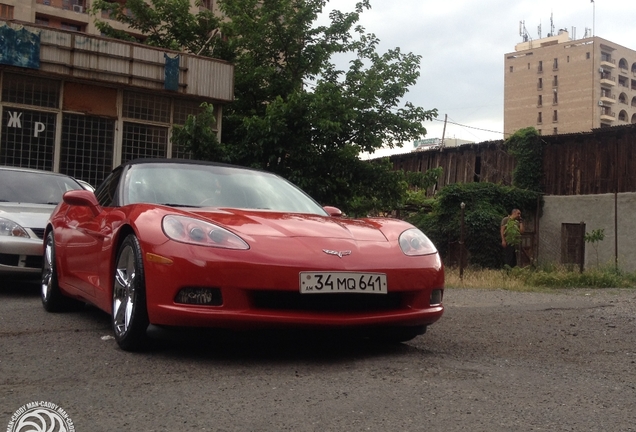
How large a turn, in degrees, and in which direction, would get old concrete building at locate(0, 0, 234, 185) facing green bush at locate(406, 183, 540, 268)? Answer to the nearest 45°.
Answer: approximately 90° to its left

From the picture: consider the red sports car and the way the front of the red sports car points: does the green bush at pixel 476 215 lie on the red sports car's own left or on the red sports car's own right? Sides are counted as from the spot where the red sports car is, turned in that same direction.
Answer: on the red sports car's own left

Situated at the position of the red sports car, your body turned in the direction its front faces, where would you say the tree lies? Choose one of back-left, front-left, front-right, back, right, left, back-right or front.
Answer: back-left

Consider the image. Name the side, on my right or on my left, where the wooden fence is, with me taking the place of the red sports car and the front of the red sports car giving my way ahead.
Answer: on my left

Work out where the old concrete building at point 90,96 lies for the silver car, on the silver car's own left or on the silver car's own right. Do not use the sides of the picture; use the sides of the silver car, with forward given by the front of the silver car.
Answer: on the silver car's own left

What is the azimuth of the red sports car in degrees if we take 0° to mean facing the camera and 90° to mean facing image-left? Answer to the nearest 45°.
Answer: approximately 315°

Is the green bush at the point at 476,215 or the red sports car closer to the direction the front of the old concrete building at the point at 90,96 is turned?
the red sports car

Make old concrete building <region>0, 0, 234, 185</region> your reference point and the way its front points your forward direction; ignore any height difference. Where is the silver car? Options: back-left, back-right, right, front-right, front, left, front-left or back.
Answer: front-right

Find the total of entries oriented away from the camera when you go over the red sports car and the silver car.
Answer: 0

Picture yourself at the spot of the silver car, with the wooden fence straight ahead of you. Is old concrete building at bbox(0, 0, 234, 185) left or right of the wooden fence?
left

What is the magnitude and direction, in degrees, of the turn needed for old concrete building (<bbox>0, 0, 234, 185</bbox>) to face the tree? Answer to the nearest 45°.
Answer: approximately 45° to its left

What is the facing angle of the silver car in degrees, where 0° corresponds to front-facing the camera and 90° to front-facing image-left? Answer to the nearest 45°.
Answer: approximately 315°

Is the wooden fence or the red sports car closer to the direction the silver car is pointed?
the red sports car

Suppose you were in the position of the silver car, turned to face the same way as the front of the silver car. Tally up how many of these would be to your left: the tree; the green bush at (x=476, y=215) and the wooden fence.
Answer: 3
